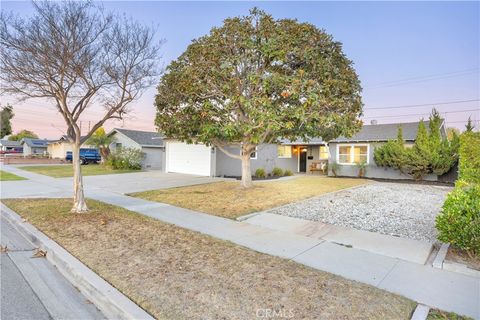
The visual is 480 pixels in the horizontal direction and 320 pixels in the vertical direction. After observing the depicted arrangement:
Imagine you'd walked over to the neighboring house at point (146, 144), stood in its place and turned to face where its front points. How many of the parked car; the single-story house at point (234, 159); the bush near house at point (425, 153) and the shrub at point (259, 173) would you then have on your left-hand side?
3

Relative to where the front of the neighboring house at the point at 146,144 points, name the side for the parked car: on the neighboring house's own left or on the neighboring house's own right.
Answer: on the neighboring house's own right

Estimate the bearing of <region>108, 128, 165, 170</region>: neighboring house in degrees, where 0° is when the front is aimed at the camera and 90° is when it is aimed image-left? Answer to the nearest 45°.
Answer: approximately 45°

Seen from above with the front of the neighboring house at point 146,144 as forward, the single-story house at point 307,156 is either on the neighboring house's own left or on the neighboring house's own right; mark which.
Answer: on the neighboring house's own left

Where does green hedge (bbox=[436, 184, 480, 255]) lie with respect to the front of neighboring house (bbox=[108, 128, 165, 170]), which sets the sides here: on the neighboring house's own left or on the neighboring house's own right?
on the neighboring house's own left

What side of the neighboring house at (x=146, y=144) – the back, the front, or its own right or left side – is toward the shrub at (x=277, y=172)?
left

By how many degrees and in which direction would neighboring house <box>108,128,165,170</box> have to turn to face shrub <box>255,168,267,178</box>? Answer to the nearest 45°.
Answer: approximately 90° to its left

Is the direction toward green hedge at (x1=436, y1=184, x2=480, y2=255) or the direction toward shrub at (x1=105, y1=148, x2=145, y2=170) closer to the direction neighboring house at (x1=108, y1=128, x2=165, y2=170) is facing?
the shrub

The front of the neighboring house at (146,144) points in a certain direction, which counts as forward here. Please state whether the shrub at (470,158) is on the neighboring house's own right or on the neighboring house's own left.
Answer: on the neighboring house's own left

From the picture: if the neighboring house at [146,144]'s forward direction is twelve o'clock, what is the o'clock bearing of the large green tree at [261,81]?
The large green tree is roughly at 10 o'clock from the neighboring house.

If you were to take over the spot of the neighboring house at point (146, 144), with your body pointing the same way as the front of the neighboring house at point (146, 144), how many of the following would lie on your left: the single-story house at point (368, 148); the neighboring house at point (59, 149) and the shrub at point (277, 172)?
2

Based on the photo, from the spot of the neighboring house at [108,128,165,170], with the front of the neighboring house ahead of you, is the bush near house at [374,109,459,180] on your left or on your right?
on your left

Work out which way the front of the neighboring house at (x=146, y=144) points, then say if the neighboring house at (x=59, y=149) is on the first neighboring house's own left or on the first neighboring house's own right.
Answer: on the first neighboring house's own right

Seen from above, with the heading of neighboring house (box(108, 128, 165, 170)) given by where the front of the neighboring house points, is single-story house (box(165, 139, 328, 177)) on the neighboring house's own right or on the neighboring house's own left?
on the neighboring house's own left

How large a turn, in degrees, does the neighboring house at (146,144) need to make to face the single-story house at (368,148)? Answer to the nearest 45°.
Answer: approximately 90° to its left
